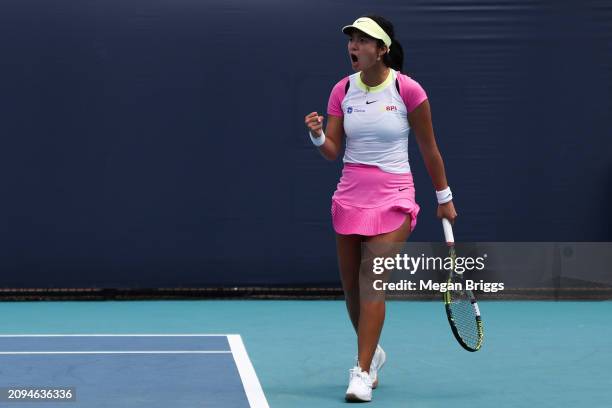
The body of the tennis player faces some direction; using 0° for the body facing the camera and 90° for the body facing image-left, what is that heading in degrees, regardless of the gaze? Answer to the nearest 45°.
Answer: approximately 45°
